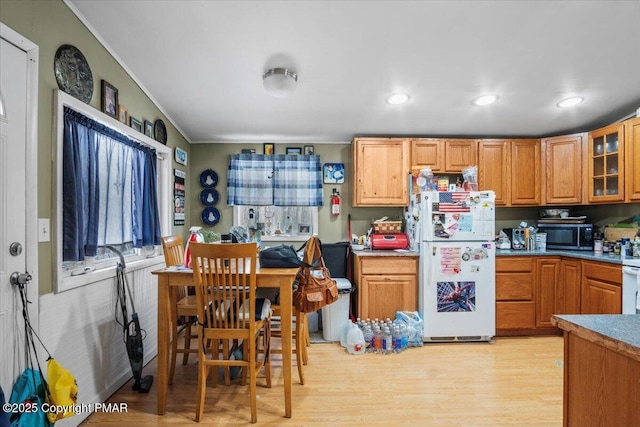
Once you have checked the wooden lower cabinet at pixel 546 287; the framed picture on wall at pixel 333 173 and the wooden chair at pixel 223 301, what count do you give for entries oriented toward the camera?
2

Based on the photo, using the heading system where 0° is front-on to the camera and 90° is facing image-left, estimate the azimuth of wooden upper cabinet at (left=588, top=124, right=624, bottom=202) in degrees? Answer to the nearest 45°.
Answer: approximately 45°

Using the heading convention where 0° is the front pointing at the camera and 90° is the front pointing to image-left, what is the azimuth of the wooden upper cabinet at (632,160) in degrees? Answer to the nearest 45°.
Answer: approximately 45°

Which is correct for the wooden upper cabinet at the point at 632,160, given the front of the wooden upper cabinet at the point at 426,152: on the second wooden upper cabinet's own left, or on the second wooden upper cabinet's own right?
on the second wooden upper cabinet's own left

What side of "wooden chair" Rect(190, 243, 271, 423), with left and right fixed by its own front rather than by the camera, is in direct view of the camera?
back

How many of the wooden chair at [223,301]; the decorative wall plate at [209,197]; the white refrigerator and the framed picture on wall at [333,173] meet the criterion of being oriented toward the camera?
3
